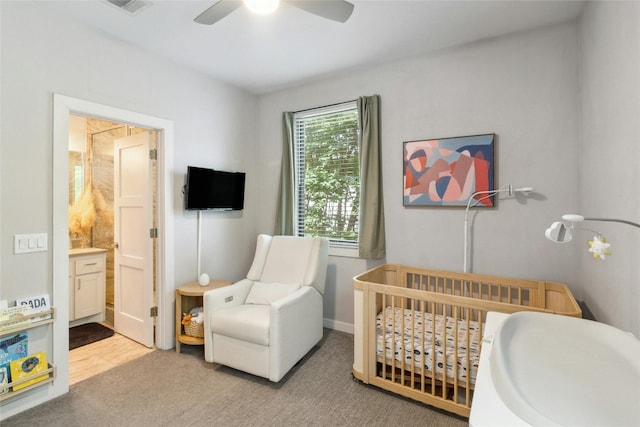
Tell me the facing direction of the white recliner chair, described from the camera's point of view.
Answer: facing the viewer and to the left of the viewer

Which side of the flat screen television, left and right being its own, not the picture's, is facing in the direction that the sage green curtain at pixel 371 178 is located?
front

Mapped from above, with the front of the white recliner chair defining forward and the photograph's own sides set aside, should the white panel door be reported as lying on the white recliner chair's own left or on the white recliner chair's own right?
on the white recliner chair's own right

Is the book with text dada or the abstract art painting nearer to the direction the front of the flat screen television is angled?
the abstract art painting

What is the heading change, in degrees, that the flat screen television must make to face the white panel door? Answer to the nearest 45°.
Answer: approximately 135° to its right

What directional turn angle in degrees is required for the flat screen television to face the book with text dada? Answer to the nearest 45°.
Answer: approximately 90° to its right

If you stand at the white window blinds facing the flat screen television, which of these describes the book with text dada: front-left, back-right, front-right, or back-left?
front-left

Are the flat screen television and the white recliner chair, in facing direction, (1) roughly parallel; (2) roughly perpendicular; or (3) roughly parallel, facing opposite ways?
roughly perpendicular

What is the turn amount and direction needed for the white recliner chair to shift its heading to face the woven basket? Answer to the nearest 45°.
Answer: approximately 90° to its right

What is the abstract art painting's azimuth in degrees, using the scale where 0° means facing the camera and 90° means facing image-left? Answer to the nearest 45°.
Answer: approximately 45°

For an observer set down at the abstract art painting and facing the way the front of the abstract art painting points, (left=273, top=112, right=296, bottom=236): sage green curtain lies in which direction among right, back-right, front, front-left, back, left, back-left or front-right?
front-right

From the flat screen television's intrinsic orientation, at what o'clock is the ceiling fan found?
The ceiling fan is roughly at 1 o'clock from the flat screen television.

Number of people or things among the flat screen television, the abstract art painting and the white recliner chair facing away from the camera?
0

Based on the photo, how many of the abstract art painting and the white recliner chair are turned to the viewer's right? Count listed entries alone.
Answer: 0

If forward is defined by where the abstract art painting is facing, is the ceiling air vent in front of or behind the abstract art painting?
in front

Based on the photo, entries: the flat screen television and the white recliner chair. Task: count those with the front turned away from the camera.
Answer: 0

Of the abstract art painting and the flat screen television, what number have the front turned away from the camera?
0
